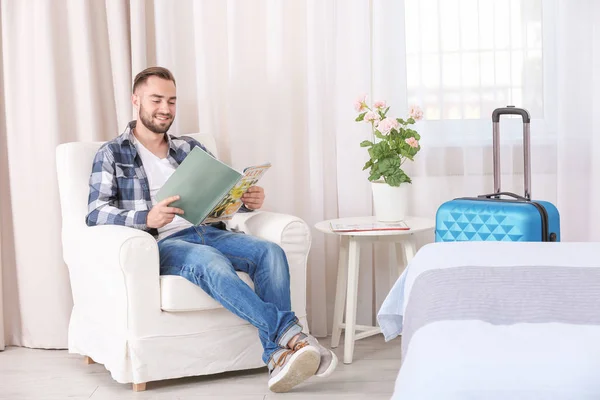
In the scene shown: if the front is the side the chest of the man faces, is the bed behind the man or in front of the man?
in front

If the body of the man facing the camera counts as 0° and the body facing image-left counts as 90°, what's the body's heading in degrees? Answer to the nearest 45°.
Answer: approximately 315°

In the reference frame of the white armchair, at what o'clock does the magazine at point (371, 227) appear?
The magazine is roughly at 10 o'clock from the white armchair.

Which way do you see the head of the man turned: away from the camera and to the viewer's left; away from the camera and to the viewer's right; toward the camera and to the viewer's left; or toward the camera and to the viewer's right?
toward the camera and to the viewer's right

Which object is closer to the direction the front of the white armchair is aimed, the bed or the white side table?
the bed

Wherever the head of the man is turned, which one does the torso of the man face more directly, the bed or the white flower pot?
the bed

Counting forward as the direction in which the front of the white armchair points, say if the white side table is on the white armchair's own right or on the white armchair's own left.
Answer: on the white armchair's own left

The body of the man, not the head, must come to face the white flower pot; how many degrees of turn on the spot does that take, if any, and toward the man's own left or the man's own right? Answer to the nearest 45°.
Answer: approximately 45° to the man's own left

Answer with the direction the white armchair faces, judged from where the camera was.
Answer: facing the viewer and to the right of the viewer

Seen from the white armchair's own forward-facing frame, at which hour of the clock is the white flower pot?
The white flower pot is roughly at 10 o'clock from the white armchair.
